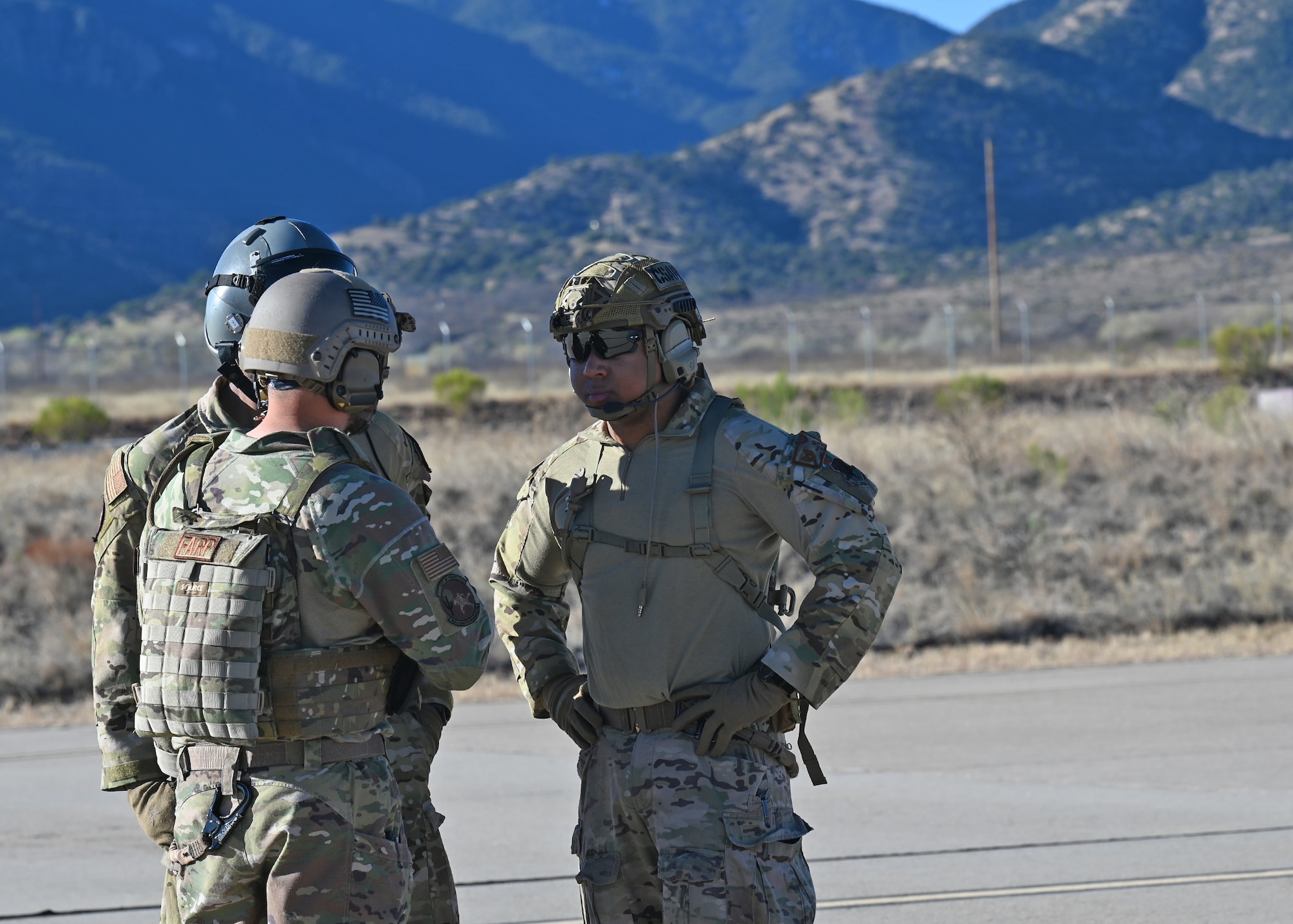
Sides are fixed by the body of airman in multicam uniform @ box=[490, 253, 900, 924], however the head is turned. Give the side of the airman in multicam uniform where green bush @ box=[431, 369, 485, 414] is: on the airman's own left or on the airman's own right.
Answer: on the airman's own right

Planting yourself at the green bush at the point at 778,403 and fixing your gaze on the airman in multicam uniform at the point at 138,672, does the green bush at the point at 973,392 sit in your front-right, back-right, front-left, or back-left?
back-left

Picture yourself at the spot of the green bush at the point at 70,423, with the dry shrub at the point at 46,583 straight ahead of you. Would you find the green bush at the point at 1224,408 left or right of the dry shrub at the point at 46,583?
left

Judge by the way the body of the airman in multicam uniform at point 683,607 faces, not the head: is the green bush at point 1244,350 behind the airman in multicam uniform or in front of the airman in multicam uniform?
behind

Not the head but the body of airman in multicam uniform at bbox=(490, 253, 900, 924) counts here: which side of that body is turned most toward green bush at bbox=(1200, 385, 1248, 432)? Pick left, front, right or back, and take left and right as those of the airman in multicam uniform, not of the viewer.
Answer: back

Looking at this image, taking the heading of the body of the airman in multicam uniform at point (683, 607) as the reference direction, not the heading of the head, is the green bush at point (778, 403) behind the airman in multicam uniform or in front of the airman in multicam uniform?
behind

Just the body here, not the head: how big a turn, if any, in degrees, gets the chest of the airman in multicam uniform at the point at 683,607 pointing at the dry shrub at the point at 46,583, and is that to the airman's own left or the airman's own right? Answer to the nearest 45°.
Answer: approximately 90° to the airman's own right

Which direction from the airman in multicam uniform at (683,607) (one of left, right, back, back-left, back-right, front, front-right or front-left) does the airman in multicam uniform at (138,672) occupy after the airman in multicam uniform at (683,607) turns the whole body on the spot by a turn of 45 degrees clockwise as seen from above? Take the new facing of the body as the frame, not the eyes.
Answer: front

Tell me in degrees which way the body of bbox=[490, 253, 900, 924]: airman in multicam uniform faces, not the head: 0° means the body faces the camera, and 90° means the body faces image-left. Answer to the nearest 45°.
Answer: approximately 45°

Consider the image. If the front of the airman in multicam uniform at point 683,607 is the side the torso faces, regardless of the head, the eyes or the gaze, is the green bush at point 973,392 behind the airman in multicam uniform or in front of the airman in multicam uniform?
behind

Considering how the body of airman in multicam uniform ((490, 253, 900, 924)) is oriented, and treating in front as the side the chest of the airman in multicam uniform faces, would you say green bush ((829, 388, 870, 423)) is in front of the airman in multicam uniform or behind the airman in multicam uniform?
behind
